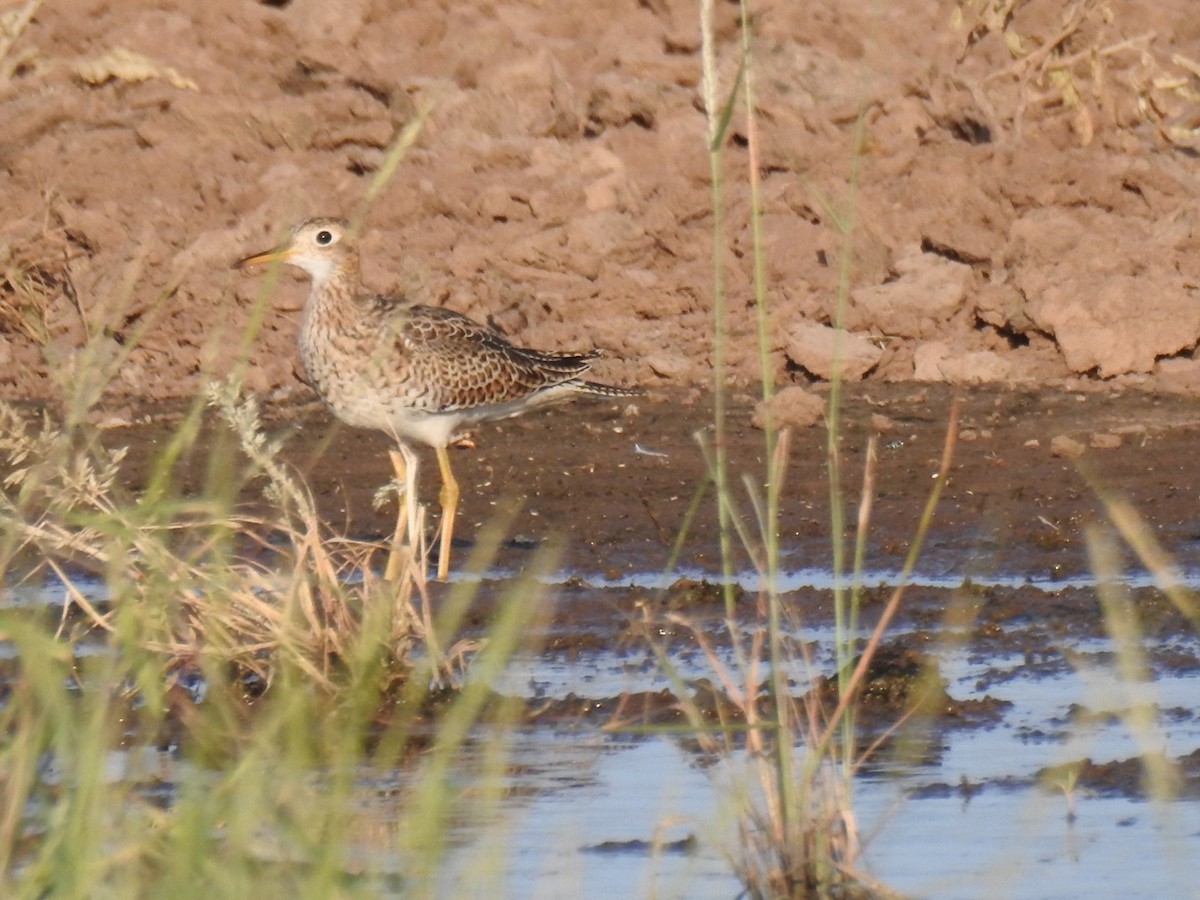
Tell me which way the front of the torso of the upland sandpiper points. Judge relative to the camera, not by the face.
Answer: to the viewer's left
